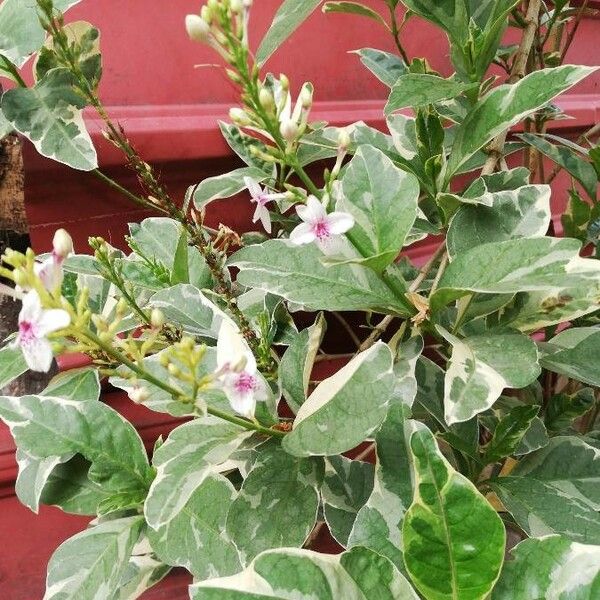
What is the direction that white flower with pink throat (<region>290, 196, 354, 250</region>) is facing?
toward the camera
